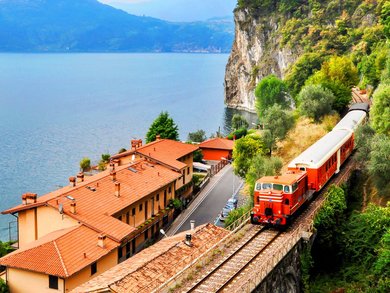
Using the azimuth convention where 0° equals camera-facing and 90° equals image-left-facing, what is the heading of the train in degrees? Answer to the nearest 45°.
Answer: approximately 45°

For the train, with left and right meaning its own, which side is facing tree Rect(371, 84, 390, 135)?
back

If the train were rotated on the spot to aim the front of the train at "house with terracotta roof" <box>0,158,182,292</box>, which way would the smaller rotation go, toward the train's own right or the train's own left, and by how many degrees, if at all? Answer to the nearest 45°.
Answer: approximately 45° to the train's own right

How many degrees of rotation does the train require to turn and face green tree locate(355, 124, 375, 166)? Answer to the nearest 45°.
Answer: approximately 180°

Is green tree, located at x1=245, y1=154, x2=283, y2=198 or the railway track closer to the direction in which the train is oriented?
the railway track

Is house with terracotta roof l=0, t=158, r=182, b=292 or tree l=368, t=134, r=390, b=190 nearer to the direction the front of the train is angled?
the house with terracotta roof

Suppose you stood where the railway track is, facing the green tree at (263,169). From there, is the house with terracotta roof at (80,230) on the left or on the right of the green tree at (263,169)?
left

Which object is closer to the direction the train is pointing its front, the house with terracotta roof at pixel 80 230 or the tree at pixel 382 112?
the house with terracotta roof
